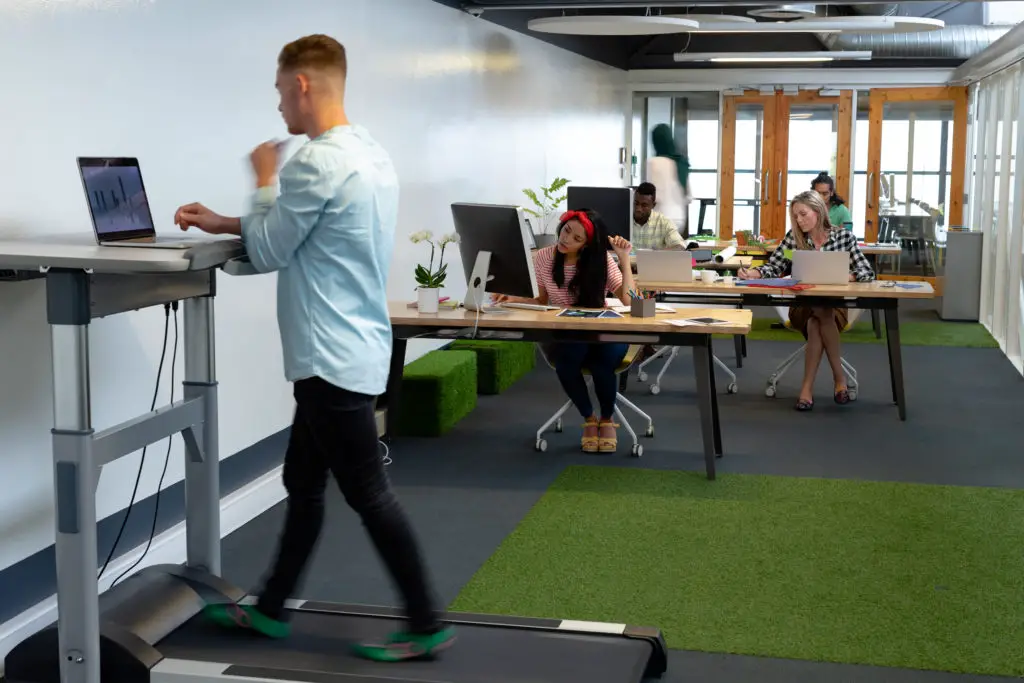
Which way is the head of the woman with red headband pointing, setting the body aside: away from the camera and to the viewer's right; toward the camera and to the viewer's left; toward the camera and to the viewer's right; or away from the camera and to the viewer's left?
toward the camera and to the viewer's left

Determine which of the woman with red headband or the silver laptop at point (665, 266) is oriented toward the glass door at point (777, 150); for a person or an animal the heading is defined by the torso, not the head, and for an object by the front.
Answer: the silver laptop

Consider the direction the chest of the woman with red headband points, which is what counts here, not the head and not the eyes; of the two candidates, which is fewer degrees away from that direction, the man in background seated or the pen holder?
the pen holder

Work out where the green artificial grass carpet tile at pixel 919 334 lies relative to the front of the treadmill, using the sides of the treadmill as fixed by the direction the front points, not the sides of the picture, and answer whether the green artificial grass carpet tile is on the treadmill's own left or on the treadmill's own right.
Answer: on the treadmill's own right

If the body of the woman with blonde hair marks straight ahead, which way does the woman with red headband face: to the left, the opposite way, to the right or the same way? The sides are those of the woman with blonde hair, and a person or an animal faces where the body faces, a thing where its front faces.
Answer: the same way

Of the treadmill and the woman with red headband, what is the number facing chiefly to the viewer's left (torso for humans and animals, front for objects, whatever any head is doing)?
1

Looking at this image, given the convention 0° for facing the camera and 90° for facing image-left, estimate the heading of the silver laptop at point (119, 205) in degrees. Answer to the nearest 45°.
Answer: approximately 315°

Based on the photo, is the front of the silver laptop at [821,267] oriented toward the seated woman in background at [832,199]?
yes

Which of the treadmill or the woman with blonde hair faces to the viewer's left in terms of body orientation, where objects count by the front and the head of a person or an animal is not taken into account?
the treadmill

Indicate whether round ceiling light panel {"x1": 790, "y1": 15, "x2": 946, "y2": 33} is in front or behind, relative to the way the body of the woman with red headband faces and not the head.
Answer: behind

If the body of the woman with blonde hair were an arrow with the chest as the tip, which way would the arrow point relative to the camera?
toward the camera

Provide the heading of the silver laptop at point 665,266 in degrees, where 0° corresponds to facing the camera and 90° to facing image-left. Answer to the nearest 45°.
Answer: approximately 180°

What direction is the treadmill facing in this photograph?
to the viewer's left

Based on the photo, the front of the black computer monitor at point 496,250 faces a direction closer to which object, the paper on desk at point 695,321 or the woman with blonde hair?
the woman with blonde hair

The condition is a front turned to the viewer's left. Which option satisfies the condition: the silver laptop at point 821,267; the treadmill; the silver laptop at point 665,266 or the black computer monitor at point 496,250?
the treadmill

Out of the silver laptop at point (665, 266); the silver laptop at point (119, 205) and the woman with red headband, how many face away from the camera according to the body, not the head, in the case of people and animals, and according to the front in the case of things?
1

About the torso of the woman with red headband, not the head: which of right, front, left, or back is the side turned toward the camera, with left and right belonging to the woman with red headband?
front

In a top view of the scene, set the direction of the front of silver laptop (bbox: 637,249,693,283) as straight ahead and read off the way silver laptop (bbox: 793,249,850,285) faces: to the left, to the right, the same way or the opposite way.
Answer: the same way
